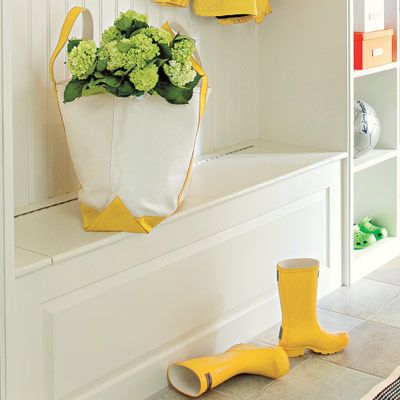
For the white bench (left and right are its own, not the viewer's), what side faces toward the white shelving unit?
left

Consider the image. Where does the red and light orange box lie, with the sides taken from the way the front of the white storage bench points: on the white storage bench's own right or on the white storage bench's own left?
on the white storage bench's own left

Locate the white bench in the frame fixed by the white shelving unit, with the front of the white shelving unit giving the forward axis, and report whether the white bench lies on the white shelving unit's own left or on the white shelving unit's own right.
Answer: on the white shelving unit's own right

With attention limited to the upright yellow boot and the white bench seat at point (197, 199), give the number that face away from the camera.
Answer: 0

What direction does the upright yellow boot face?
to the viewer's right

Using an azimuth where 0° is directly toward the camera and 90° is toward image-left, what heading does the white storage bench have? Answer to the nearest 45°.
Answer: approximately 315°

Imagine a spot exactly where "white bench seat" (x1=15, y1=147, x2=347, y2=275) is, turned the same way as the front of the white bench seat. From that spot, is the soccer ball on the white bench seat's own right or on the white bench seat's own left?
on the white bench seat's own left

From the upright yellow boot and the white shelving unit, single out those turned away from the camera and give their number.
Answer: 0
